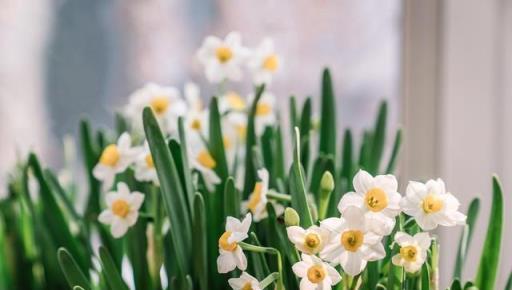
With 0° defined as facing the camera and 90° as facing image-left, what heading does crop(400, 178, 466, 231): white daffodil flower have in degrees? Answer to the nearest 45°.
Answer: approximately 0°

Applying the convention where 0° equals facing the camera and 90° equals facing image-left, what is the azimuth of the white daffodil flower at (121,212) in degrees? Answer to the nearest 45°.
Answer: approximately 0°

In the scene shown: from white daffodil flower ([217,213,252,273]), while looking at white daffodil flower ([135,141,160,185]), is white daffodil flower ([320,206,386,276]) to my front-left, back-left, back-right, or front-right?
back-right
